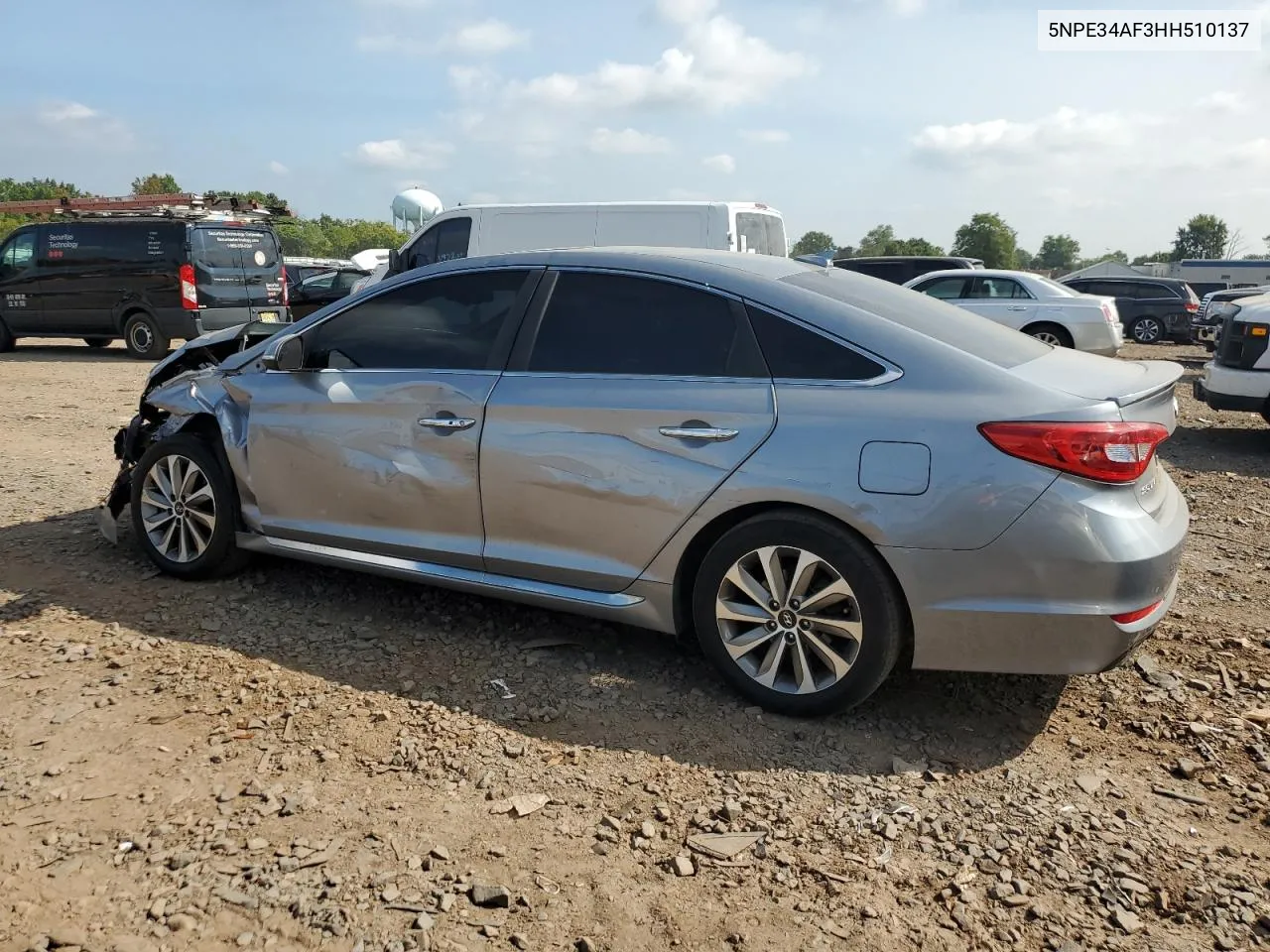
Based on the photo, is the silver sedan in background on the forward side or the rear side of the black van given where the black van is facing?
on the rear side

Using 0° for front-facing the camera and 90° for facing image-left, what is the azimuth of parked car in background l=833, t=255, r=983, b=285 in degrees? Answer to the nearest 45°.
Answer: approximately 90°

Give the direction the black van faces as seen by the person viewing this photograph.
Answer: facing away from the viewer and to the left of the viewer

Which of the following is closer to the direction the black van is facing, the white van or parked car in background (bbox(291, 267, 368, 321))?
the parked car in background

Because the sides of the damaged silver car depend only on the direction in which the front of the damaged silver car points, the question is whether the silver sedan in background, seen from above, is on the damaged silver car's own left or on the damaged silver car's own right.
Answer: on the damaged silver car's own right

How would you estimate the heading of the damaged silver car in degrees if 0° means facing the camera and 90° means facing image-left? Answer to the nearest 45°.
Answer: approximately 135°
